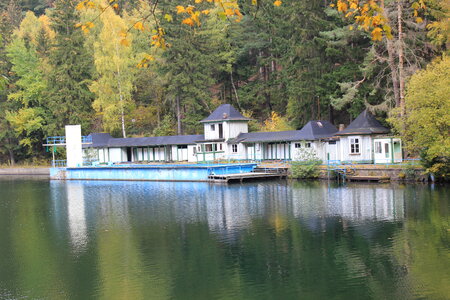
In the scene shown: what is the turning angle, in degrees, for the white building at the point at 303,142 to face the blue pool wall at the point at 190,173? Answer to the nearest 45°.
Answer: approximately 90° to its right

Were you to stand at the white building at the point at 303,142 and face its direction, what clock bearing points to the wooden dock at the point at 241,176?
The wooden dock is roughly at 2 o'clock from the white building.

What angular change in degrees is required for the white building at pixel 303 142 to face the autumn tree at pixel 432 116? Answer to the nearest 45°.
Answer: approximately 45° to its left

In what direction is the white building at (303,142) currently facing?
toward the camera
